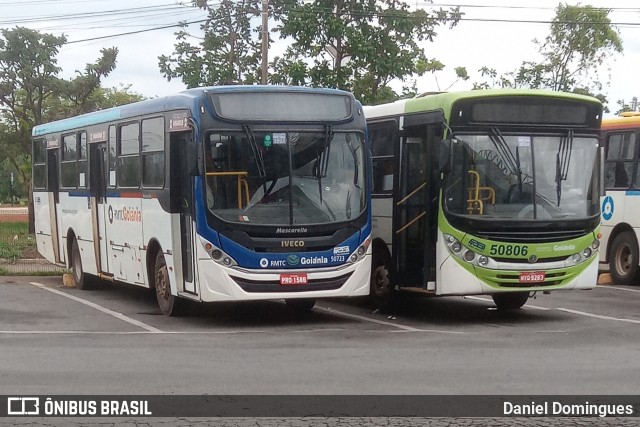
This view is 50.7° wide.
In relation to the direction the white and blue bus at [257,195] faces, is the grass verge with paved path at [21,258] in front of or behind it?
behind

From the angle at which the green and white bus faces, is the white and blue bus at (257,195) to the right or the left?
on its right

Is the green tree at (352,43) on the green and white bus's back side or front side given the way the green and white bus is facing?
on the back side

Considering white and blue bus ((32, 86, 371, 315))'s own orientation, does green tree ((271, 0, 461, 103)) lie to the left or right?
on its left

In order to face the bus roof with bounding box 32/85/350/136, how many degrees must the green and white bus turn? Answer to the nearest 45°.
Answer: approximately 135° to its right

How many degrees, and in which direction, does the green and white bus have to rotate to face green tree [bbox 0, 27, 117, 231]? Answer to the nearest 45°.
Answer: approximately 180°

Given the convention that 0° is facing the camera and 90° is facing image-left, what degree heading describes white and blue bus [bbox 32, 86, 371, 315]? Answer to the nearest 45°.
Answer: approximately 315°
